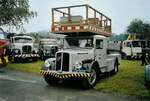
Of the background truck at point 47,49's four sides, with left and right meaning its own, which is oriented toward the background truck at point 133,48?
left

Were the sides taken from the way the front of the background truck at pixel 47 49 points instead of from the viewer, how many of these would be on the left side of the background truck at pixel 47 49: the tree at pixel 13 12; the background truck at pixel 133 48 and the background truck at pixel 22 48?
1

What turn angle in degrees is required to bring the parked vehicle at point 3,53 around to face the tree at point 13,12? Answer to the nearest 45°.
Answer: approximately 135° to its left

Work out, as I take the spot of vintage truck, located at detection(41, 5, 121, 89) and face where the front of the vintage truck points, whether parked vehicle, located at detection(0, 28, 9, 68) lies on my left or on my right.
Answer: on my right

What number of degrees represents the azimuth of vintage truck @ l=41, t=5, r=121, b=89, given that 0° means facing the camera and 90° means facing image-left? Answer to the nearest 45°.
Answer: approximately 45°

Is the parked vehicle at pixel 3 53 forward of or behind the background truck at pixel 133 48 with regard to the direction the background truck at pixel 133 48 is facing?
forward

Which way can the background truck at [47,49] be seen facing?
toward the camera

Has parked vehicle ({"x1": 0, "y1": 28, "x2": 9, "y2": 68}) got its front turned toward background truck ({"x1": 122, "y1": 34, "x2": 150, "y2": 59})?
no

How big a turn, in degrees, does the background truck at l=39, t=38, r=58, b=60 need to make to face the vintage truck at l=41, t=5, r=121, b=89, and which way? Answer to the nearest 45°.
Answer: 0° — it already faces it

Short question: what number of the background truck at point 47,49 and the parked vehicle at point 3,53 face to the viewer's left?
0

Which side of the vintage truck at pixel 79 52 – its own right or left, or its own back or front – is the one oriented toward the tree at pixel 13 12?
right

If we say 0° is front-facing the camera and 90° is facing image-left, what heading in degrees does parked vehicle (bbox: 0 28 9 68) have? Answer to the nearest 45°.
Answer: approximately 315°

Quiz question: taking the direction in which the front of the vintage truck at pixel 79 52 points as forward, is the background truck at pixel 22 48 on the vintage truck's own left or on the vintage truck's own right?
on the vintage truck's own right

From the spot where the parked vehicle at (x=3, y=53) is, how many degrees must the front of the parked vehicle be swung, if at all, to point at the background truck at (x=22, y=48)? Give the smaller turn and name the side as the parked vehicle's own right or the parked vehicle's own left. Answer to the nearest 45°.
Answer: approximately 135° to the parked vehicle's own left
